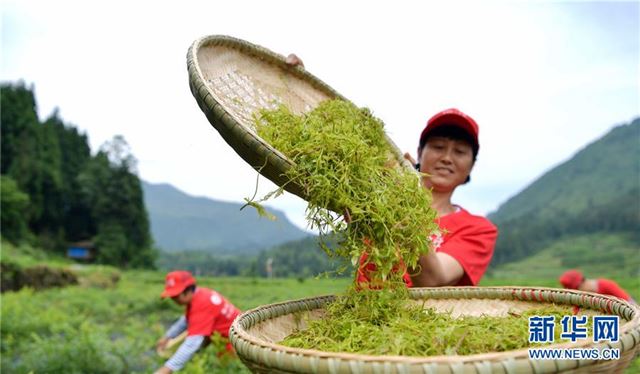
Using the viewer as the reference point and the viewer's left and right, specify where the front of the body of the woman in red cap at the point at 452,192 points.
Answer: facing the viewer and to the left of the viewer

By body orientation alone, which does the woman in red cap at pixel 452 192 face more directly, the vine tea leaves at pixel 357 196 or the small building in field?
the vine tea leaves

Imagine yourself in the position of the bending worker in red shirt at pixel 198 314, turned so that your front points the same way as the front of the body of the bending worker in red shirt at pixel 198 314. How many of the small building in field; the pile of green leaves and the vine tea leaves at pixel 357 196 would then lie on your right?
1

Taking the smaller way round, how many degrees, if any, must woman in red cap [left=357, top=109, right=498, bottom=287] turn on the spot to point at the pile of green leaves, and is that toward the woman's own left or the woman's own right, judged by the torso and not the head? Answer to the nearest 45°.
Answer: approximately 45° to the woman's own left

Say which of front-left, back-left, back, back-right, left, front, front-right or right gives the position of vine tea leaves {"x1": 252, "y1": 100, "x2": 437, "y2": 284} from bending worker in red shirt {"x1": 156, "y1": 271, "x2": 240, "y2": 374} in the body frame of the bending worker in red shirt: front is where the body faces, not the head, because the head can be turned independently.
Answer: left

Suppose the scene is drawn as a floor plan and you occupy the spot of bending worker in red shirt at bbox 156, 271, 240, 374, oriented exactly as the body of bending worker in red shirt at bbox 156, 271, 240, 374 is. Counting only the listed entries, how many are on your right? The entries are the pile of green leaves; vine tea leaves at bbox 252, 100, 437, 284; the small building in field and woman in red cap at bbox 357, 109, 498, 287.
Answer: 1

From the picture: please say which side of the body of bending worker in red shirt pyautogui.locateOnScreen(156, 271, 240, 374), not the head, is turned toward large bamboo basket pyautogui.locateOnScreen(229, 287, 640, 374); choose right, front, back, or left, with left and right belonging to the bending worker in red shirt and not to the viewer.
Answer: left

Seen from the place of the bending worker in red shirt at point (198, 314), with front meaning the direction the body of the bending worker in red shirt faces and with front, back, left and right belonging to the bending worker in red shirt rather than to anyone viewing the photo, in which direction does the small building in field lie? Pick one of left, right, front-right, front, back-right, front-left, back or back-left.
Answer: right

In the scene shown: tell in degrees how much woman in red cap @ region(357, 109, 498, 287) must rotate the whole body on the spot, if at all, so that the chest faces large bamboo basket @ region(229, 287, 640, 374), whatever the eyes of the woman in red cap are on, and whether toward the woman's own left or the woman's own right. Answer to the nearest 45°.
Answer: approximately 45° to the woman's own left

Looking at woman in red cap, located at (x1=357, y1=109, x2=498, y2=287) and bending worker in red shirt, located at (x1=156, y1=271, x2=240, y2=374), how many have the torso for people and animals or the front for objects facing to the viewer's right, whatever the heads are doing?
0

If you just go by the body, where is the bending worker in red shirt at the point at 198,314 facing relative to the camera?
to the viewer's left
